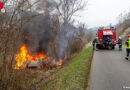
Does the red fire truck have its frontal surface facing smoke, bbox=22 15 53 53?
no

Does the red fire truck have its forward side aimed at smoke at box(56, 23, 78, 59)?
no

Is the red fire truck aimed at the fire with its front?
no
